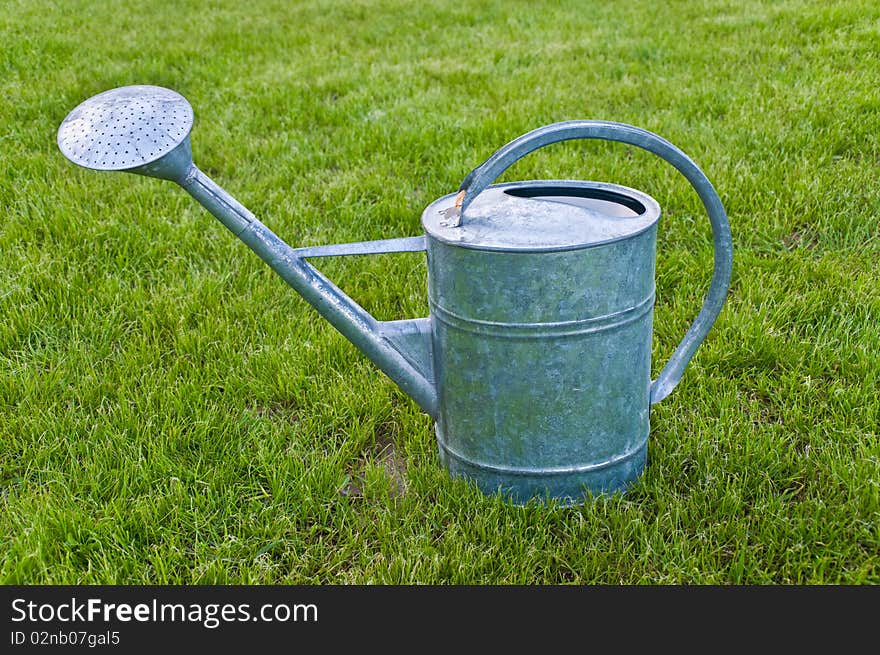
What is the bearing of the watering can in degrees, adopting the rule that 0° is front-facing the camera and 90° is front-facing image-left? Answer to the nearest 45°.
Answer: approximately 90°
